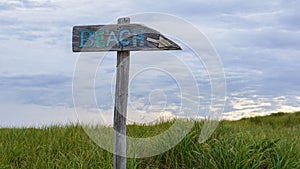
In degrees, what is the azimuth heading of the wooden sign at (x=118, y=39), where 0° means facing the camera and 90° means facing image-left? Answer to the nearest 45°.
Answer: approximately 0°
